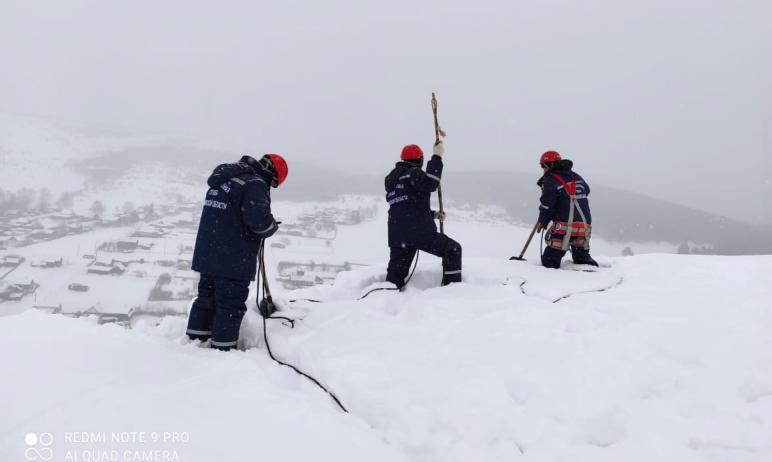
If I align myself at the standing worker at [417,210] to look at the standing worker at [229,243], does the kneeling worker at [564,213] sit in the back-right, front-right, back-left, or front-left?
back-left

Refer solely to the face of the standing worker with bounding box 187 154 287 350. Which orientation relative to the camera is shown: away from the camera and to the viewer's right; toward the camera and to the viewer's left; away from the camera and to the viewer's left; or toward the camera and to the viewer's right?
away from the camera and to the viewer's right

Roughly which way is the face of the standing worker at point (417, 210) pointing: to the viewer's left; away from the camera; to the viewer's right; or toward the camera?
away from the camera

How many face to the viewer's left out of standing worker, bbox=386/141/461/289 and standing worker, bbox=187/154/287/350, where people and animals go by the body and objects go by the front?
0

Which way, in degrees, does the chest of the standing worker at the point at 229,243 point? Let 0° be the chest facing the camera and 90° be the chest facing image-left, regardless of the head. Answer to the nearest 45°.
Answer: approximately 225°

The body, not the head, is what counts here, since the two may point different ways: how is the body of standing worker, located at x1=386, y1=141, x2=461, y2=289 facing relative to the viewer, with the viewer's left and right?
facing away from the viewer and to the right of the viewer

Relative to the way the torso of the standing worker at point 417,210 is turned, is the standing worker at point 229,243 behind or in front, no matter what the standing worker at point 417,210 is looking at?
behind

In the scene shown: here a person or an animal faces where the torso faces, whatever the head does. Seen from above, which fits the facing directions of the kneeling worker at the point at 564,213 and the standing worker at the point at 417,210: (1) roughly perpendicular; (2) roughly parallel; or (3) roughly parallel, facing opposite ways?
roughly perpendicular
